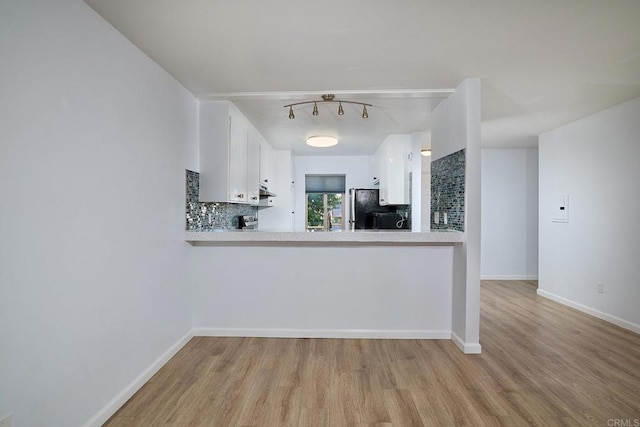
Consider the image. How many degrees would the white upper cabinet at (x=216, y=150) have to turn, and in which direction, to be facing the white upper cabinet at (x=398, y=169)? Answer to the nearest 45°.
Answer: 0° — it already faces it

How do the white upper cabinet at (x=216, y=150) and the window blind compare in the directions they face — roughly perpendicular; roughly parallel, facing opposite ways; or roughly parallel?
roughly perpendicular

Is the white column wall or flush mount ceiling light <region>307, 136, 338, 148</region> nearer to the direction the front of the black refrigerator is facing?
the flush mount ceiling light

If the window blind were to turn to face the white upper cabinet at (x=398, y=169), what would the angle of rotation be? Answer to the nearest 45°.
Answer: approximately 45° to its left

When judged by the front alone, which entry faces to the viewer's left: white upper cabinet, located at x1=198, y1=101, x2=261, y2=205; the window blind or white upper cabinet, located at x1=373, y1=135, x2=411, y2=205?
white upper cabinet, located at x1=373, y1=135, x2=411, y2=205

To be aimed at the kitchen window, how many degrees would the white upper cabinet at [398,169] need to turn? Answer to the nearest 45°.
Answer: approximately 45° to its right

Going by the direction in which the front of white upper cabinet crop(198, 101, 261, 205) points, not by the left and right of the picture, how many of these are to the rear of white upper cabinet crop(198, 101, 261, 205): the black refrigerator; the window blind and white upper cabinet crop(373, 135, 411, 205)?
0

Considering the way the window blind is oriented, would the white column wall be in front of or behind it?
in front

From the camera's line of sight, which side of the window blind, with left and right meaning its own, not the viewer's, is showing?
front

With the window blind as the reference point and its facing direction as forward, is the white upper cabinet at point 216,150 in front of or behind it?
in front

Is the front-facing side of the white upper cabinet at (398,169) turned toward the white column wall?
no

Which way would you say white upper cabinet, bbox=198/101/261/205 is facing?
to the viewer's right

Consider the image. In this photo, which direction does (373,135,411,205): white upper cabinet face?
to the viewer's left
